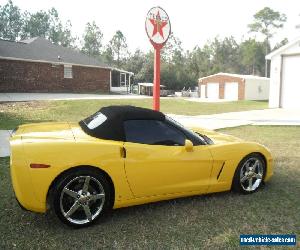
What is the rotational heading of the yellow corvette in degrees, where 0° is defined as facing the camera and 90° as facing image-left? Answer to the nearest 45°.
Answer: approximately 225°

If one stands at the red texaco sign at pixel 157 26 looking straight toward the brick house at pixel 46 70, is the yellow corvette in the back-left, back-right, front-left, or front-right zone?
back-left

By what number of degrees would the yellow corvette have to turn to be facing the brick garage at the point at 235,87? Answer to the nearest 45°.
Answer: approximately 45° to its left

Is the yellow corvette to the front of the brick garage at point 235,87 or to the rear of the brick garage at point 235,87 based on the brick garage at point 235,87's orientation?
to the front

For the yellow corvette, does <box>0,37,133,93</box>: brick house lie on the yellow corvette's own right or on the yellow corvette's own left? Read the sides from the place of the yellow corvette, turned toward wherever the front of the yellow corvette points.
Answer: on the yellow corvette's own left

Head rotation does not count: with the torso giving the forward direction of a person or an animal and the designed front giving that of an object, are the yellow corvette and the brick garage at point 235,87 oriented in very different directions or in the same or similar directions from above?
very different directions

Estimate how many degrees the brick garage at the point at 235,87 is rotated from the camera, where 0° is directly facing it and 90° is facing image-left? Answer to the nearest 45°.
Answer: approximately 45°

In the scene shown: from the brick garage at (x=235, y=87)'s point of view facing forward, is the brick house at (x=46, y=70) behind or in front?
in front
